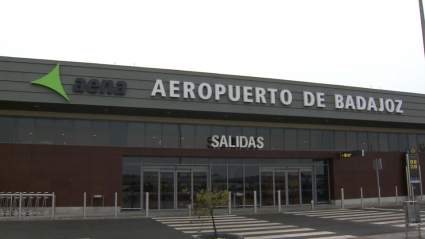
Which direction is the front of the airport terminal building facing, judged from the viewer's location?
facing the viewer and to the right of the viewer
